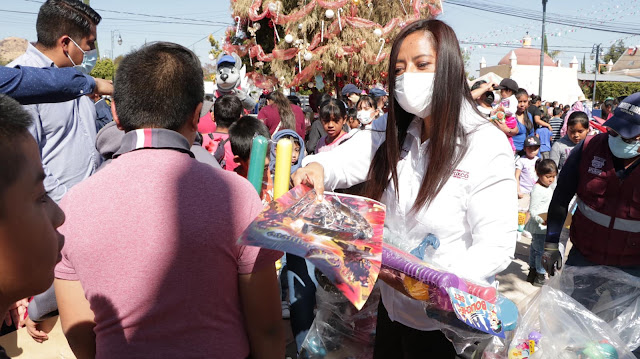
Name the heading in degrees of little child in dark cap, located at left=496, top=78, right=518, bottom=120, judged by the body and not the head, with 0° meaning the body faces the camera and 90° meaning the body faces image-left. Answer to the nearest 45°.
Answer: approximately 45°

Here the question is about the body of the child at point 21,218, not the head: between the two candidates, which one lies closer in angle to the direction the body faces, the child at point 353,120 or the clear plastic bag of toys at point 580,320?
the clear plastic bag of toys

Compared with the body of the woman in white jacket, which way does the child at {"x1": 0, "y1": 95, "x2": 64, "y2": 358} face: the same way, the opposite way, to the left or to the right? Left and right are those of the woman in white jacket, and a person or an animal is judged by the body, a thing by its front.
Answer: the opposite way

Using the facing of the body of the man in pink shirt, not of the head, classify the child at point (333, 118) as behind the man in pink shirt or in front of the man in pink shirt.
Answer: in front

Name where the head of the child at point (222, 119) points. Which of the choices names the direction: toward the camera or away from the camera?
away from the camera

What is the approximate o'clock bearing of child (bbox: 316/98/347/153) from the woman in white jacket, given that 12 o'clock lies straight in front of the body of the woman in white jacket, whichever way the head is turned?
The child is roughly at 4 o'clock from the woman in white jacket.

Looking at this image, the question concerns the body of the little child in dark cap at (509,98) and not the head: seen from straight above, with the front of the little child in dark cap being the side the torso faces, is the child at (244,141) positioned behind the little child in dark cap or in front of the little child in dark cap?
in front

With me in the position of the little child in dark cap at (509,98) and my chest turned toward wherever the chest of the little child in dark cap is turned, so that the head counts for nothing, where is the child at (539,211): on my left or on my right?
on my left

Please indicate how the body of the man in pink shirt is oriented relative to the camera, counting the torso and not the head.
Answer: away from the camera

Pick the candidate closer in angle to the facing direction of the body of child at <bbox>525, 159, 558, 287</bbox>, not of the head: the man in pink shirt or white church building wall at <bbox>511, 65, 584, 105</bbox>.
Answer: the man in pink shirt

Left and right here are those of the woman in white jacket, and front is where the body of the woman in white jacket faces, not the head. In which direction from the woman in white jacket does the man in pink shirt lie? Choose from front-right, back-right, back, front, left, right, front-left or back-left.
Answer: front

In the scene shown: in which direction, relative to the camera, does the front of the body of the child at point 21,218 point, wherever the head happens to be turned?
to the viewer's right

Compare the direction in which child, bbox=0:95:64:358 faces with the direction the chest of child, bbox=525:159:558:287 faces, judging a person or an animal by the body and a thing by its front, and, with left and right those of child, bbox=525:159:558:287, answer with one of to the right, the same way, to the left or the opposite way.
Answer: to the left

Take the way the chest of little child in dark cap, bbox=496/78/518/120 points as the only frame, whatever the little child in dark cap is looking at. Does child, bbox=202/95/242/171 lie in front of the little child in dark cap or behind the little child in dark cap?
in front

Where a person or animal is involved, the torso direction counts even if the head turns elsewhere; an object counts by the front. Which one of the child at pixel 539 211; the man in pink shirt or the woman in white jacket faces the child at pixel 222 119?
the man in pink shirt

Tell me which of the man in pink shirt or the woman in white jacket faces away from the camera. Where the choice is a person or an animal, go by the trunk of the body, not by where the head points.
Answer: the man in pink shirt
